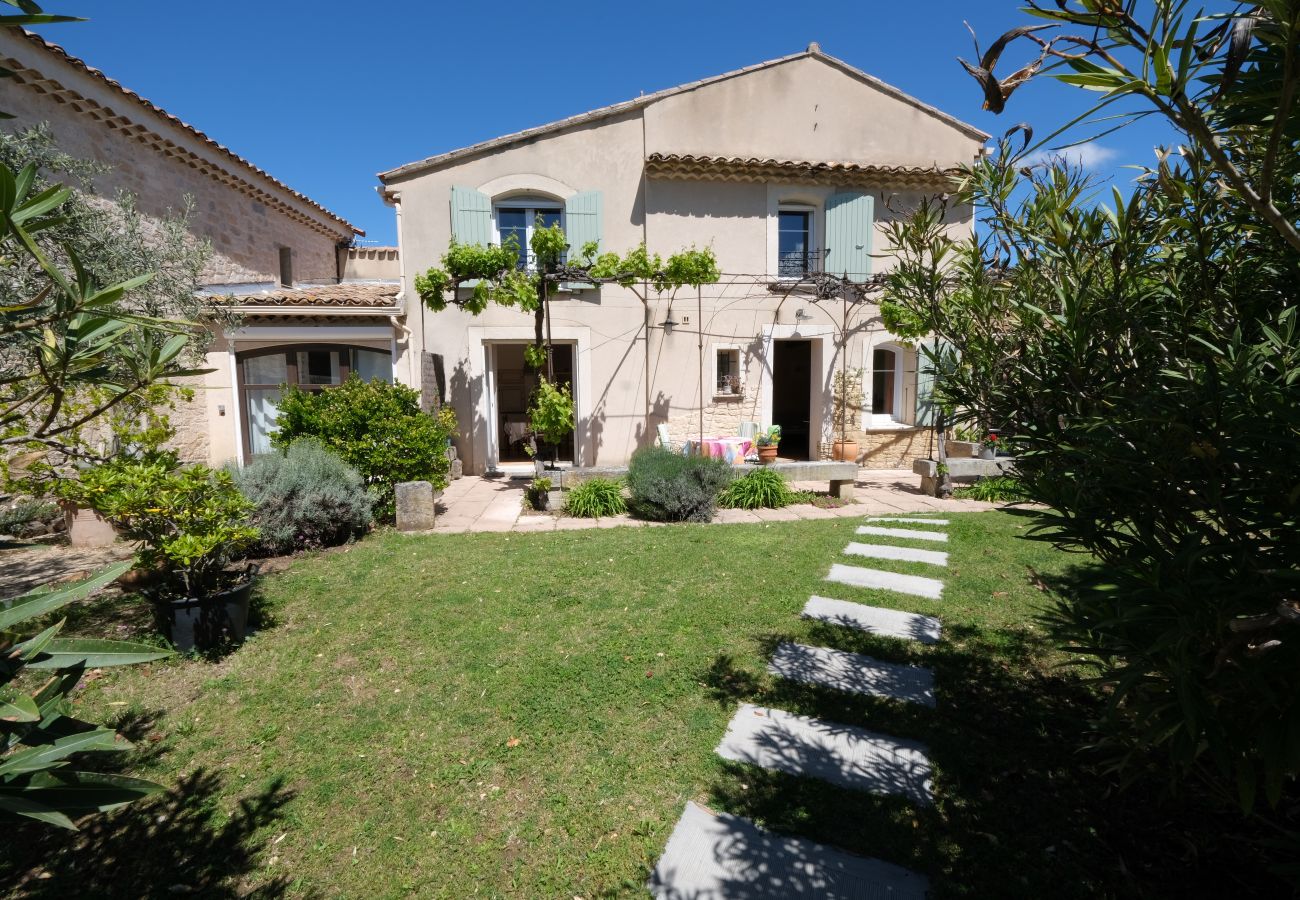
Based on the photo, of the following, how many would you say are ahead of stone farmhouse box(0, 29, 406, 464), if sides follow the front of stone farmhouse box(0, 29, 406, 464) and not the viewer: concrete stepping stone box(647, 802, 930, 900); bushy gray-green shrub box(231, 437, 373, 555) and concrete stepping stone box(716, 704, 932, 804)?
3

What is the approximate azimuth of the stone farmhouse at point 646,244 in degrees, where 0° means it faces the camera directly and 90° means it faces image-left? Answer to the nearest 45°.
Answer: approximately 0°

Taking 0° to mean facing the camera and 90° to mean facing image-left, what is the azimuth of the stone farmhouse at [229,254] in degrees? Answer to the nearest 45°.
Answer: approximately 0°

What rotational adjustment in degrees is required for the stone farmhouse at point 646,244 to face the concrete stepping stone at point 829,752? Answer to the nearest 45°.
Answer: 0° — it already faces it

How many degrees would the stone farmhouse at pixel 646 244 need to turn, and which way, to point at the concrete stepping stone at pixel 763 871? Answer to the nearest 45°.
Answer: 0° — it already faces it

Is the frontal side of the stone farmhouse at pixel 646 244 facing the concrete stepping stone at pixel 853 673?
yes

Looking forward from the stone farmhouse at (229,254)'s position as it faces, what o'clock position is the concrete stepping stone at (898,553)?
The concrete stepping stone is roughly at 11 o'clock from the stone farmhouse.

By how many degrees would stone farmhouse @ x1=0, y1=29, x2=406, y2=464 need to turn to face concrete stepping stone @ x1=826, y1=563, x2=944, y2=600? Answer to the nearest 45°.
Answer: approximately 45° to its left

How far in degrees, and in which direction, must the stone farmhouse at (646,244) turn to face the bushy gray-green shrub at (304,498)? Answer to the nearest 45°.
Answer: approximately 45° to its right

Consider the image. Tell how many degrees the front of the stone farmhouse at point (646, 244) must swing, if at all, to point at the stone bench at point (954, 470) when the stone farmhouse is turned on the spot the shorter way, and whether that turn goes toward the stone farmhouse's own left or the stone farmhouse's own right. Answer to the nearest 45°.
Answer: approximately 45° to the stone farmhouse's own left
